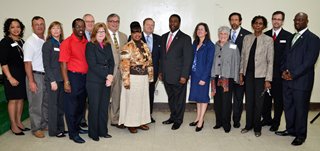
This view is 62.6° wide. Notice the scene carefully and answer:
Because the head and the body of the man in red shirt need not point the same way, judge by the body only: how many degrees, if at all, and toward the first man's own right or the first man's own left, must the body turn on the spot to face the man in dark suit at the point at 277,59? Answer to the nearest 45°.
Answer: approximately 45° to the first man's own left

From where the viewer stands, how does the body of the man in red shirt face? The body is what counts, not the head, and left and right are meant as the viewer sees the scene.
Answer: facing the viewer and to the right of the viewer

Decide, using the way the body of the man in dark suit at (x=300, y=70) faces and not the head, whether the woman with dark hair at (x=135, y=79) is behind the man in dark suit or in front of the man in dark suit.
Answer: in front

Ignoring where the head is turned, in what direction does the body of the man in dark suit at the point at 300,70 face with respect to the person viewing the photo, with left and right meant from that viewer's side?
facing the viewer and to the left of the viewer

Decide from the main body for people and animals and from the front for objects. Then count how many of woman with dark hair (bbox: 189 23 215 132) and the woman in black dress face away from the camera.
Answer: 0

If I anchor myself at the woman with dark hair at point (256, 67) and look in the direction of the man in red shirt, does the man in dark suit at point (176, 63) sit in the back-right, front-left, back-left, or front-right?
front-right

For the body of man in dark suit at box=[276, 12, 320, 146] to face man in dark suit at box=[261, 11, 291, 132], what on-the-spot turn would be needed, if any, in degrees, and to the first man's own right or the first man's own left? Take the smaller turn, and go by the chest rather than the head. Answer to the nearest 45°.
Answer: approximately 90° to the first man's own right

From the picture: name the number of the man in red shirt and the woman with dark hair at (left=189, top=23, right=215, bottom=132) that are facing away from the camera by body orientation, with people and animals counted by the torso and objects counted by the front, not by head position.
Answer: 0

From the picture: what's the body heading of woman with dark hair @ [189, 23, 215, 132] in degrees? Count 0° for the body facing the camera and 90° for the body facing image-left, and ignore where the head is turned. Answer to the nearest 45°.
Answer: approximately 45°

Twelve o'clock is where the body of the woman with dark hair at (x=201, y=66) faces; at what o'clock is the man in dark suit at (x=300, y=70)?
The man in dark suit is roughly at 8 o'clock from the woman with dark hair.
